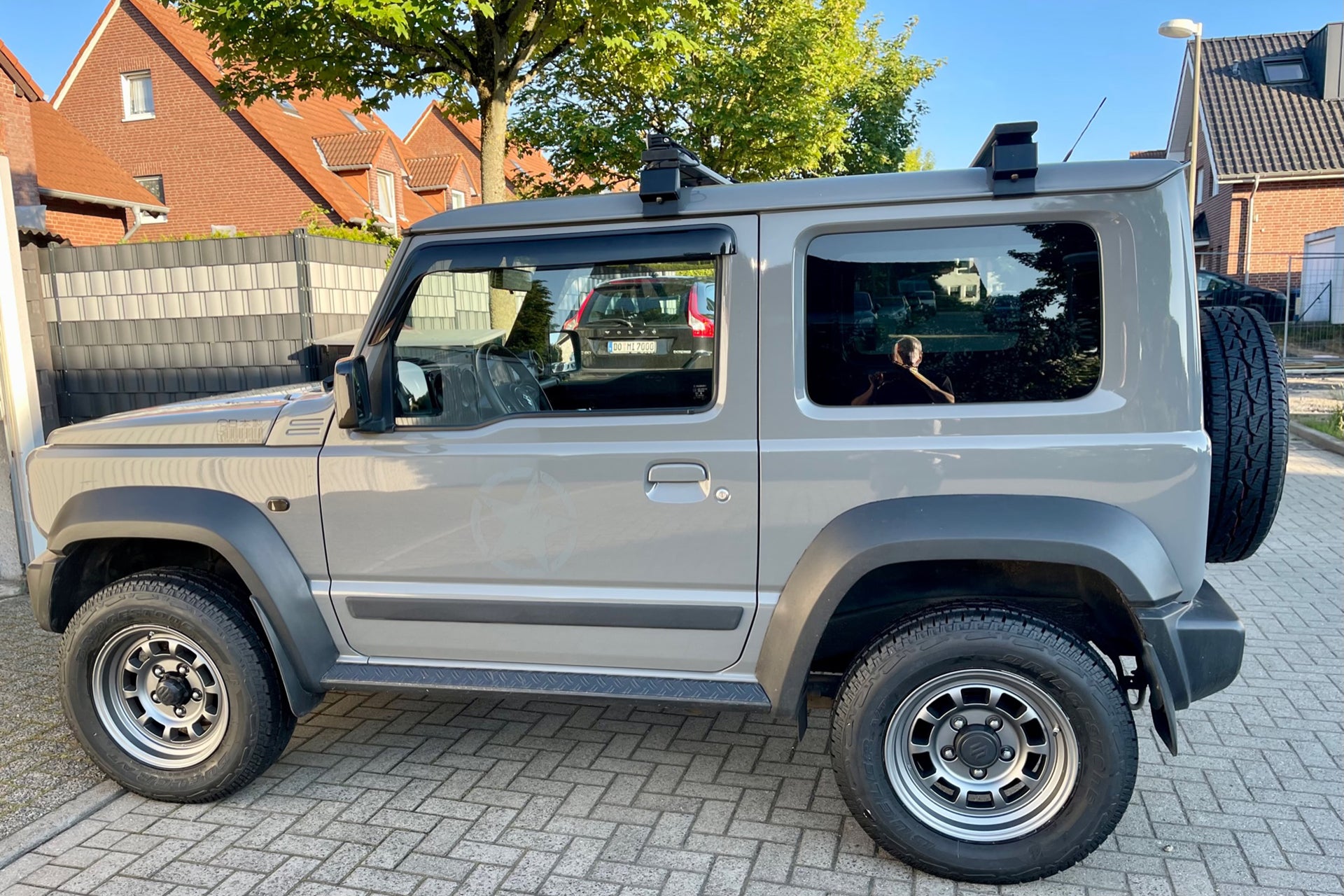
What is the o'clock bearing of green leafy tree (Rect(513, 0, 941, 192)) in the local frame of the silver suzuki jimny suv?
The green leafy tree is roughly at 3 o'clock from the silver suzuki jimny suv.

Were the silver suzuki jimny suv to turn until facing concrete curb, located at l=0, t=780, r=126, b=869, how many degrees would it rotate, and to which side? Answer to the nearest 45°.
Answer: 0° — it already faces it

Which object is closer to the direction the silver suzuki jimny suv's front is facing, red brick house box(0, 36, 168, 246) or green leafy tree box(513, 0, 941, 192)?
the red brick house

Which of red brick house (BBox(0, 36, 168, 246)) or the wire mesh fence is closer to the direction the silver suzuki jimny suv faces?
the red brick house

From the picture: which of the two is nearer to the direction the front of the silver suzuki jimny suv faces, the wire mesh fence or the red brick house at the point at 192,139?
the red brick house

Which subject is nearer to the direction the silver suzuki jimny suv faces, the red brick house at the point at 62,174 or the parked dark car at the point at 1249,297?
the red brick house

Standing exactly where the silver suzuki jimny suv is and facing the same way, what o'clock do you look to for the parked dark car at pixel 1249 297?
The parked dark car is roughly at 4 o'clock from the silver suzuki jimny suv.

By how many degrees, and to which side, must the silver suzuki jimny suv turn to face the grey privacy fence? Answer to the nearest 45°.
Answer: approximately 45° to its right

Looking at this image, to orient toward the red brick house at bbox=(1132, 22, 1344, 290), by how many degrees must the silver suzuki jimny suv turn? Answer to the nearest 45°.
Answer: approximately 135° to its right

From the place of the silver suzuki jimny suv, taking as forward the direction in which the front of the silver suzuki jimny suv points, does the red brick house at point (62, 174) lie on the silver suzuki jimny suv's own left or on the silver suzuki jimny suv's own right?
on the silver suzuki jimny suv's own right

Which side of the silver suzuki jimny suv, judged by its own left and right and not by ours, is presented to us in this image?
left
